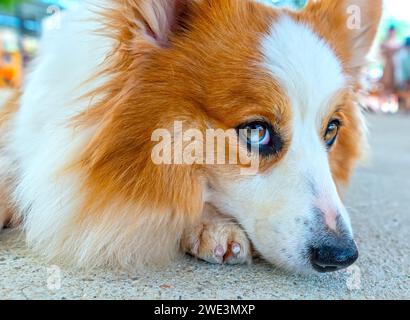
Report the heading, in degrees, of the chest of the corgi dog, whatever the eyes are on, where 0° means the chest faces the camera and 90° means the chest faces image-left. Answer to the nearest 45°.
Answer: approximately 315°
